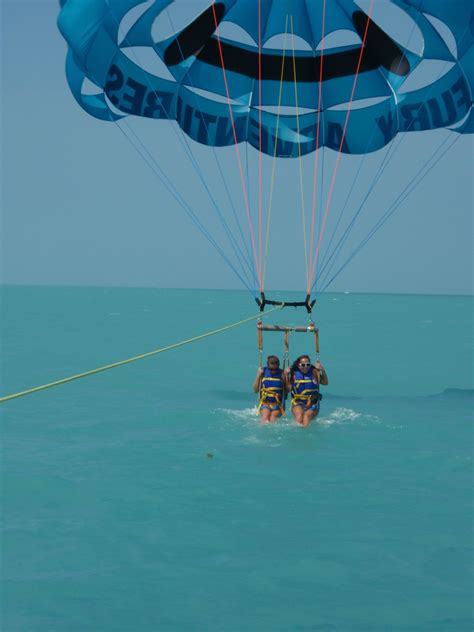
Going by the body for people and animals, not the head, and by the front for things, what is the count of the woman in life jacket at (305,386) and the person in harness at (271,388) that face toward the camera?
2

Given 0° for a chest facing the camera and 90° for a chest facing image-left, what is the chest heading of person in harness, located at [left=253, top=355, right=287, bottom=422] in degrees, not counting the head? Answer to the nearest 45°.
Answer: approximately 0°

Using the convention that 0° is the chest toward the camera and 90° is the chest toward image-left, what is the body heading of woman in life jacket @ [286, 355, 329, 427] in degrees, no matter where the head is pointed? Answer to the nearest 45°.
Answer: approximately 0°
